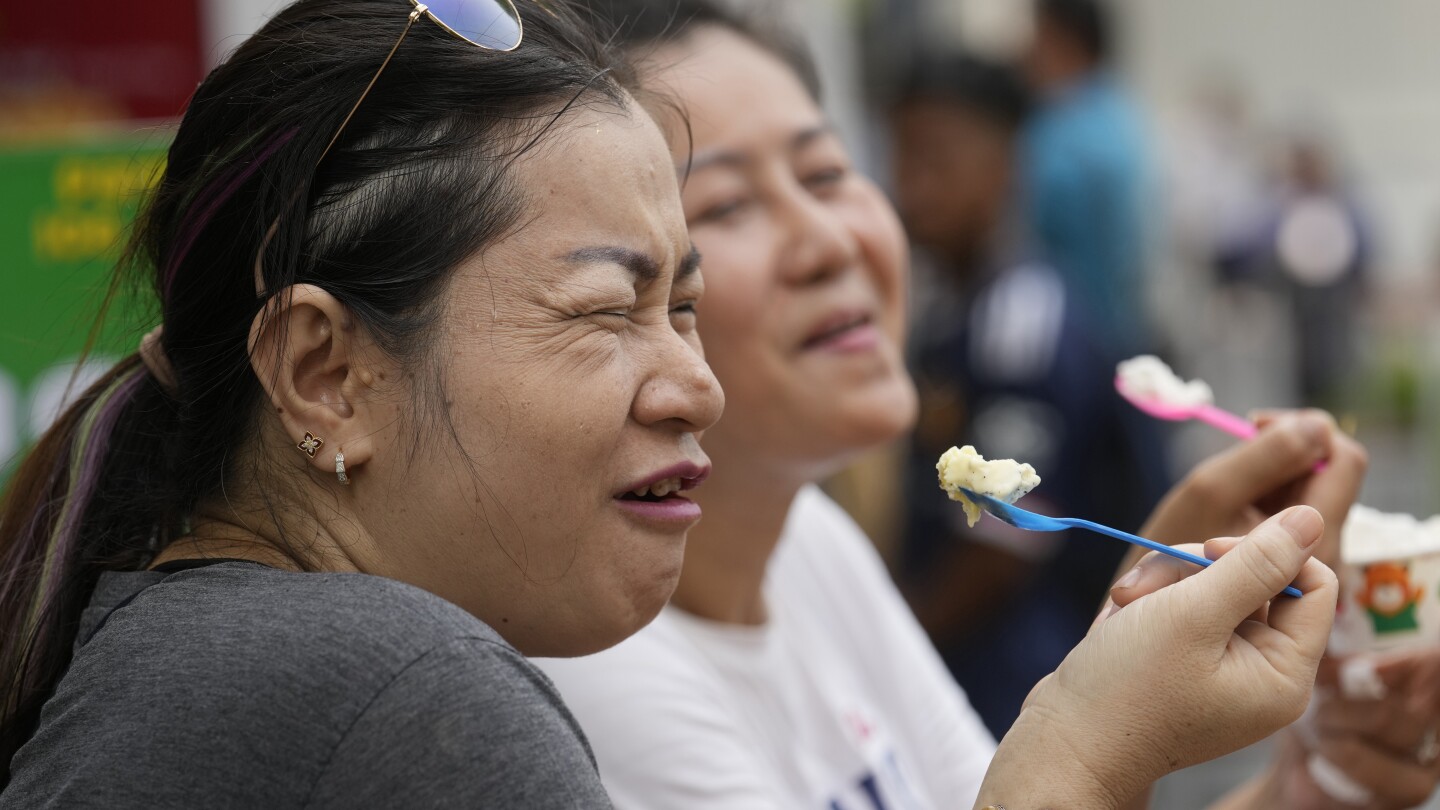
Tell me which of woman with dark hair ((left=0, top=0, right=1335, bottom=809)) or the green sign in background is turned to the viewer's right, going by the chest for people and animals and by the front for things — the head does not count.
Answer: the woman with dark hair

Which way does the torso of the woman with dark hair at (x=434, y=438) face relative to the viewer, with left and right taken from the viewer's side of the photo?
facing to the right of the viewer

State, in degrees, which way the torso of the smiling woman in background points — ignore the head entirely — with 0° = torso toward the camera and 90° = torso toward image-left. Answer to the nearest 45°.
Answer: approximately 315°

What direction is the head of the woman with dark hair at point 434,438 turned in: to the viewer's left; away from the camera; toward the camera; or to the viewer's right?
to the viewer's right

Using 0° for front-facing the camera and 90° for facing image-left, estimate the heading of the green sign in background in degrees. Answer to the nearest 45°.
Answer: approximately 0°

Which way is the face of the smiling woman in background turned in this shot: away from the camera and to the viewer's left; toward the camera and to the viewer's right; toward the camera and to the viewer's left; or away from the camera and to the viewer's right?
toward the camera and to the viewer's right

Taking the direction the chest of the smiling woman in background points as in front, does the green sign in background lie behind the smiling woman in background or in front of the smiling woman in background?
behind

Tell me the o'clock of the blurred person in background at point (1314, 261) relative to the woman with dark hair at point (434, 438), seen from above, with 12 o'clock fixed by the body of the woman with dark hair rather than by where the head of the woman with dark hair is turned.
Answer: The blurred person in background is roughly at 10 o'clock from the woman with dark hair.
